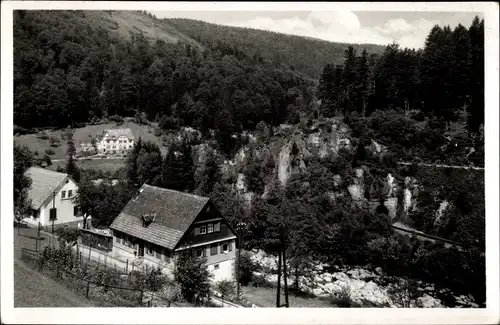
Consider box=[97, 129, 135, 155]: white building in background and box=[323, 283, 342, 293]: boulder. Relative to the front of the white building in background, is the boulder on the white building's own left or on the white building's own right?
on the white building's own left

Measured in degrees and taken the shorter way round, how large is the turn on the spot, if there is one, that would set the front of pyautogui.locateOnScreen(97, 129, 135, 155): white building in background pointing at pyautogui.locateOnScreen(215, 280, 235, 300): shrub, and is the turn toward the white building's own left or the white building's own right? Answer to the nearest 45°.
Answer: approximately 45° to the white building's own left

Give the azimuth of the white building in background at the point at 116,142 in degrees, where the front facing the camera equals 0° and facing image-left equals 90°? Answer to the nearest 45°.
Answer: approximately 0°
